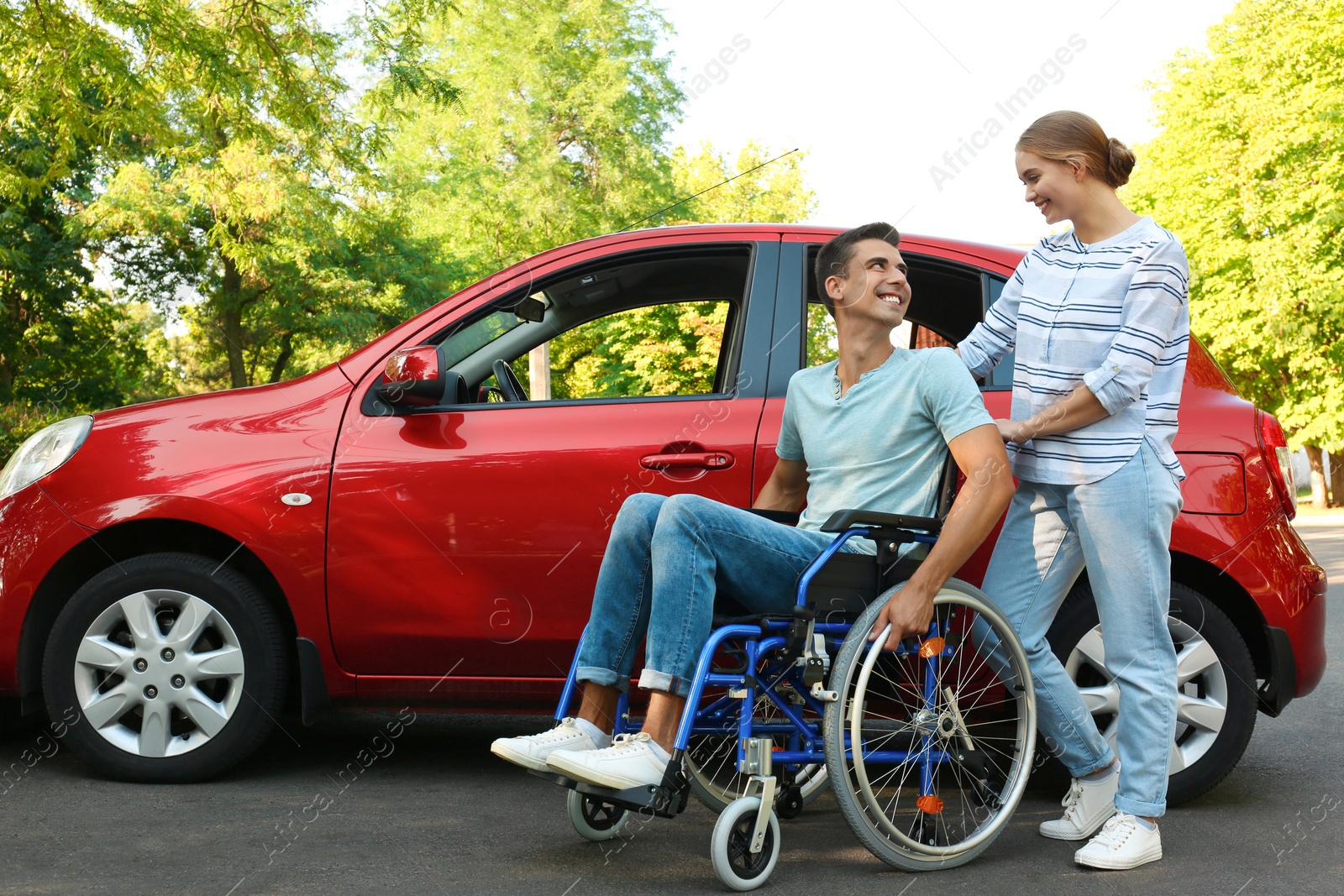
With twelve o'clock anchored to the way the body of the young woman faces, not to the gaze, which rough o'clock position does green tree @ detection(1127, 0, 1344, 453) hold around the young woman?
The green tree is roughly at 5 o'clock from the young woman.

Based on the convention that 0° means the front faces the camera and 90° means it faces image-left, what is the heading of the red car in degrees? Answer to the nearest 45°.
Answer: approximately 90°

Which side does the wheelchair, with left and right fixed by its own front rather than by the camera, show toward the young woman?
back

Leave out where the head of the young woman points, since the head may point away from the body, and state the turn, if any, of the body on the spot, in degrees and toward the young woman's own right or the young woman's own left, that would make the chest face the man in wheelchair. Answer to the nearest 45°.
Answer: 0° — they already face them

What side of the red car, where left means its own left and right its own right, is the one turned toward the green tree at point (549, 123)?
right

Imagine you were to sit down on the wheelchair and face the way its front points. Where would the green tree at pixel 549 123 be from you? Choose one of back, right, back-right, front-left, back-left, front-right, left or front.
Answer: back-right

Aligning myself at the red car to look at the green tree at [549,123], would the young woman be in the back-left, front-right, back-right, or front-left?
back-right

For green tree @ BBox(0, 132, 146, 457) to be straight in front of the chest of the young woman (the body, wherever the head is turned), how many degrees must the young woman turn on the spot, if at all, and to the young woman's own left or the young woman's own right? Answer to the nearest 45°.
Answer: approximately 90° to the young woman's own right

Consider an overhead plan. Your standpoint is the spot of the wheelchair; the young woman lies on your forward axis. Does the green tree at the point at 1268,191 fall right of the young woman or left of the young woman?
left

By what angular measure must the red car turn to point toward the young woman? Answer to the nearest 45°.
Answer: approximately 180°

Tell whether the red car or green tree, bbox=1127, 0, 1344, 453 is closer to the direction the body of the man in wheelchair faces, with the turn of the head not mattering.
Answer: the red car

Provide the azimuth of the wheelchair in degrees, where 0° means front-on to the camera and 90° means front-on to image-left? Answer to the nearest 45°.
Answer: approximately 45°
